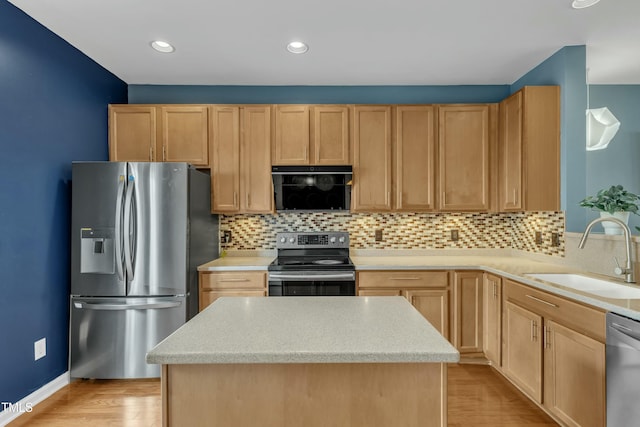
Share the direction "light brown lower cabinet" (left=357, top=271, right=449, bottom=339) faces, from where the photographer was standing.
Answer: facing the viewer

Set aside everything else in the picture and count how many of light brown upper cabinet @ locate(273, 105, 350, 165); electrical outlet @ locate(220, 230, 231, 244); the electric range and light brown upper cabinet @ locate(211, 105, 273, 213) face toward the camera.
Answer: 4

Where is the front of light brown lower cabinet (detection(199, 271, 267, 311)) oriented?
toward the camera

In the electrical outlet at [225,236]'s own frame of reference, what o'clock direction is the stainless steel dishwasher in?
The stainless steel dishwasher is roughly at 11 o'clock from the electrical outlet.

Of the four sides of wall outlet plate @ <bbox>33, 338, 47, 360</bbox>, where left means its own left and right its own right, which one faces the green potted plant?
front

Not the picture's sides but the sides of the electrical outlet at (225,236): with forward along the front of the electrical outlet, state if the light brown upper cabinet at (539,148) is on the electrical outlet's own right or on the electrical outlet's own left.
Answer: on the electrical outlet's own left

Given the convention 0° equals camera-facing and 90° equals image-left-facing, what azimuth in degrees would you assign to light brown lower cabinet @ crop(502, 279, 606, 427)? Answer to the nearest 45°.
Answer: approximately 45°

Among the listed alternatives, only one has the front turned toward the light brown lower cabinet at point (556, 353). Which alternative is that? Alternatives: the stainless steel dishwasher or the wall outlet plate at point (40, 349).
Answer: the wall outlet plate

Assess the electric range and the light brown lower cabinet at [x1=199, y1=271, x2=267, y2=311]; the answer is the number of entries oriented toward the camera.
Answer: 2

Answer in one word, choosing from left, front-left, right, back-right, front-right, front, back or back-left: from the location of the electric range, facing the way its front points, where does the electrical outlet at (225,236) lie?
back-right

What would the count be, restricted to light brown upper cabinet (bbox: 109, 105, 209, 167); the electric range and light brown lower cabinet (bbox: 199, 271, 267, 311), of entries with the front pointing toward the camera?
3

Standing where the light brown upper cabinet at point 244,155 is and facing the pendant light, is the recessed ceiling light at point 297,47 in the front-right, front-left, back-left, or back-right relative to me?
front-right

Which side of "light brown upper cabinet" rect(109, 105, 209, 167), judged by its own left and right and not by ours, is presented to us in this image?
front
